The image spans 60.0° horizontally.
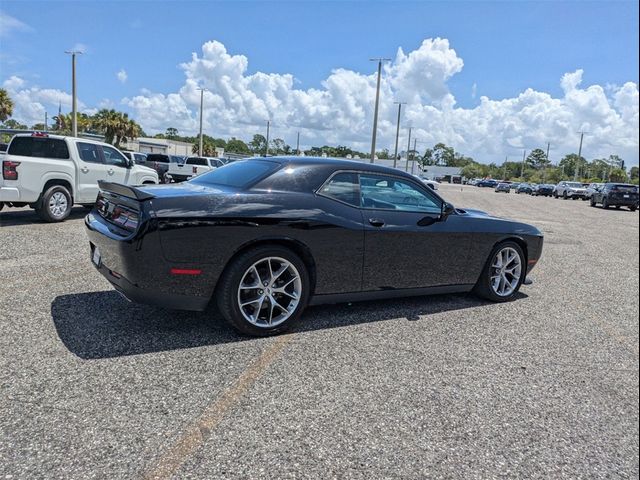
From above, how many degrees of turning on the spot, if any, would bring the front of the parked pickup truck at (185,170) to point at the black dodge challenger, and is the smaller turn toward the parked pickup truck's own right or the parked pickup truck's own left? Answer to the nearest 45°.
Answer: approximately 135° to the parked pickup truck's own right

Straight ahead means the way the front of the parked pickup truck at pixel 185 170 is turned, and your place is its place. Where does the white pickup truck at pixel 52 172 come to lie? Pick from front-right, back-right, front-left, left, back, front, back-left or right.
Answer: back-right

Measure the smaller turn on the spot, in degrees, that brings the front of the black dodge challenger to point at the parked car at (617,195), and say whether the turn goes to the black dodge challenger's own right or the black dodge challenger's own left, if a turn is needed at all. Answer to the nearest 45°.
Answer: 0° — it already faces it

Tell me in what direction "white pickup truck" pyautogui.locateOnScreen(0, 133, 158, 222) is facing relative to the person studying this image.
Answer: facing away from the viewer and to the right of the viewer

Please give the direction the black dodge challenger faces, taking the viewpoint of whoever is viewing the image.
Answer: facing away from the viewer and to the right of the viewer

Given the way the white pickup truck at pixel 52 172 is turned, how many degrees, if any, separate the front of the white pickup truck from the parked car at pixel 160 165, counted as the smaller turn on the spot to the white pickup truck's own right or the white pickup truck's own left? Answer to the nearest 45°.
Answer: approximately 45° to the white pickup truck's own left

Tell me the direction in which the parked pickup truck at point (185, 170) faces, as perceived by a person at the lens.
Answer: facing away from the viewer and to the right of the viewer

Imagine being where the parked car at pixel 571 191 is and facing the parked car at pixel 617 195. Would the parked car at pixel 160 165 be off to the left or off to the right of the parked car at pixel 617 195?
right
